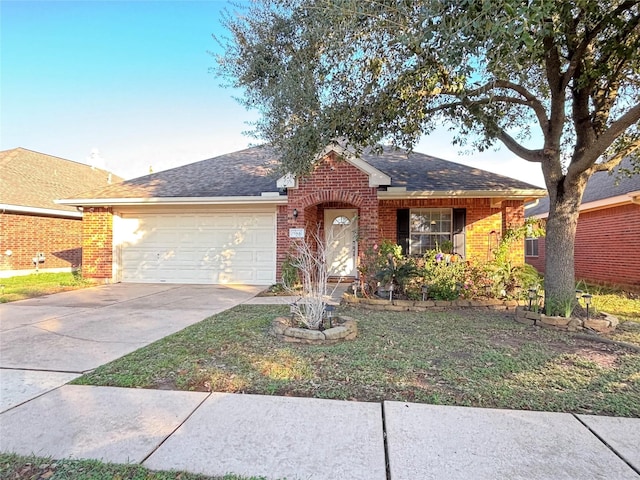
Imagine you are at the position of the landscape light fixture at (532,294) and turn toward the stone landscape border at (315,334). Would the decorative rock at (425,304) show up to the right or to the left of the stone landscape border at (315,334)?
right

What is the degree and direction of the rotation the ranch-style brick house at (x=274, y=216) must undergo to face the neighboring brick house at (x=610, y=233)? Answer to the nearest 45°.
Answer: approximately 90° to its left

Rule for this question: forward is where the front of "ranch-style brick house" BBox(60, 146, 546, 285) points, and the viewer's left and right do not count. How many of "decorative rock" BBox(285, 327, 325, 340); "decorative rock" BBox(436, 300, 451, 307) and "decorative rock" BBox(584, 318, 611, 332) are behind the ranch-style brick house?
0

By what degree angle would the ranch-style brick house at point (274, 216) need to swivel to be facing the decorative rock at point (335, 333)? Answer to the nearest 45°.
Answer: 0° — it already faces it

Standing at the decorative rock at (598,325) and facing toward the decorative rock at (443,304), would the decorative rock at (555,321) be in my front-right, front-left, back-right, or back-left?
front-left

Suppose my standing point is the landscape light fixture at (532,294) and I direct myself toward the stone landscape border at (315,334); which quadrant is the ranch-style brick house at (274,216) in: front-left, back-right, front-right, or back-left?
front-right

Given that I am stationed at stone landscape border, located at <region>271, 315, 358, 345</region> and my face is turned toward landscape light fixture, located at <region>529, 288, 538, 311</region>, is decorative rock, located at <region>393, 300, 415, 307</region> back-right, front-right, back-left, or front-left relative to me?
front-left

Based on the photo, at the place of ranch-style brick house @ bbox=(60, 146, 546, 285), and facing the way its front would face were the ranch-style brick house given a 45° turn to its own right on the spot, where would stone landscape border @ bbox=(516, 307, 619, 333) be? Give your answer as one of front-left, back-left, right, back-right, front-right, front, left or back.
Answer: left

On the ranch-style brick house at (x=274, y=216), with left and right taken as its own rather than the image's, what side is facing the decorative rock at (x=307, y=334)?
front

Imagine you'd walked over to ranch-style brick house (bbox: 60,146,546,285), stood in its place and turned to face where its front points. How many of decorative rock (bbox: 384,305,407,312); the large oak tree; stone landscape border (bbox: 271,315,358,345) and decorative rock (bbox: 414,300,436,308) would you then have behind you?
0

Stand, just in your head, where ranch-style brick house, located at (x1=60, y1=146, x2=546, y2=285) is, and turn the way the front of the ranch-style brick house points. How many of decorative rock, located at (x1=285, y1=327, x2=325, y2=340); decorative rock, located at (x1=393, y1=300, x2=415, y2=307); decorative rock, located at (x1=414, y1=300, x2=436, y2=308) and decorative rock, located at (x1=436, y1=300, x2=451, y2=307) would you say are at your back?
0

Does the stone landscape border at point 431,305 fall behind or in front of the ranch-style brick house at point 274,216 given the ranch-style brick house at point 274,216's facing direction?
in front

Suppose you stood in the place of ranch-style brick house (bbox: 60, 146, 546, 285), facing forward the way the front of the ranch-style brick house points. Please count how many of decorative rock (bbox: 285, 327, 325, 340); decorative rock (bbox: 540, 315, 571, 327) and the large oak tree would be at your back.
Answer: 0

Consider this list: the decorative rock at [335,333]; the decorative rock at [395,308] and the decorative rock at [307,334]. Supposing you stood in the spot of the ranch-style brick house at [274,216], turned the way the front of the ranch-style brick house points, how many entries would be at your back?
0

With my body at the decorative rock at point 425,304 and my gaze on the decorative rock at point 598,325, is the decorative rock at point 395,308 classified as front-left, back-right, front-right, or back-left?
back-right

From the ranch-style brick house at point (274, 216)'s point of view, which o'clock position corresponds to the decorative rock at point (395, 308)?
The decorative rock is roughly at 11 o'clock from the ranch-style brick house.

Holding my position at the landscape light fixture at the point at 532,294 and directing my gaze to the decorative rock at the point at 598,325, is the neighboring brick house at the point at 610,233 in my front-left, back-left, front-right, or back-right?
back-left

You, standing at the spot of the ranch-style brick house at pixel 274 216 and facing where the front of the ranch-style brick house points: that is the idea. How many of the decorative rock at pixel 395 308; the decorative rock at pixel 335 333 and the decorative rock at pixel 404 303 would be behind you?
0

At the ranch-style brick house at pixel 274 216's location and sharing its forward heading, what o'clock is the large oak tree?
The large oak tree is roughly at 11 o'clock from the ranch-style brick house.

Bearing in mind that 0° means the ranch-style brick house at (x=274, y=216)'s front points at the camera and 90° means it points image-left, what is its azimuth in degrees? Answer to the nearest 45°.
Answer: approximately 0°
